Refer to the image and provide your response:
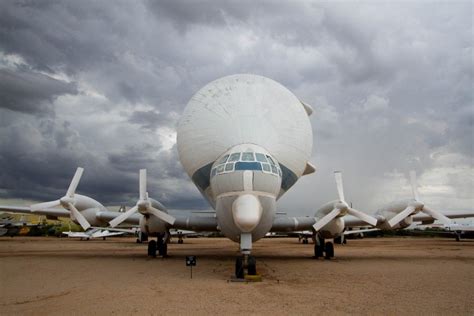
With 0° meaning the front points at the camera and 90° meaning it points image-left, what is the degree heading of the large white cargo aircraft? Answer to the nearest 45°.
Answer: approximately 0°
